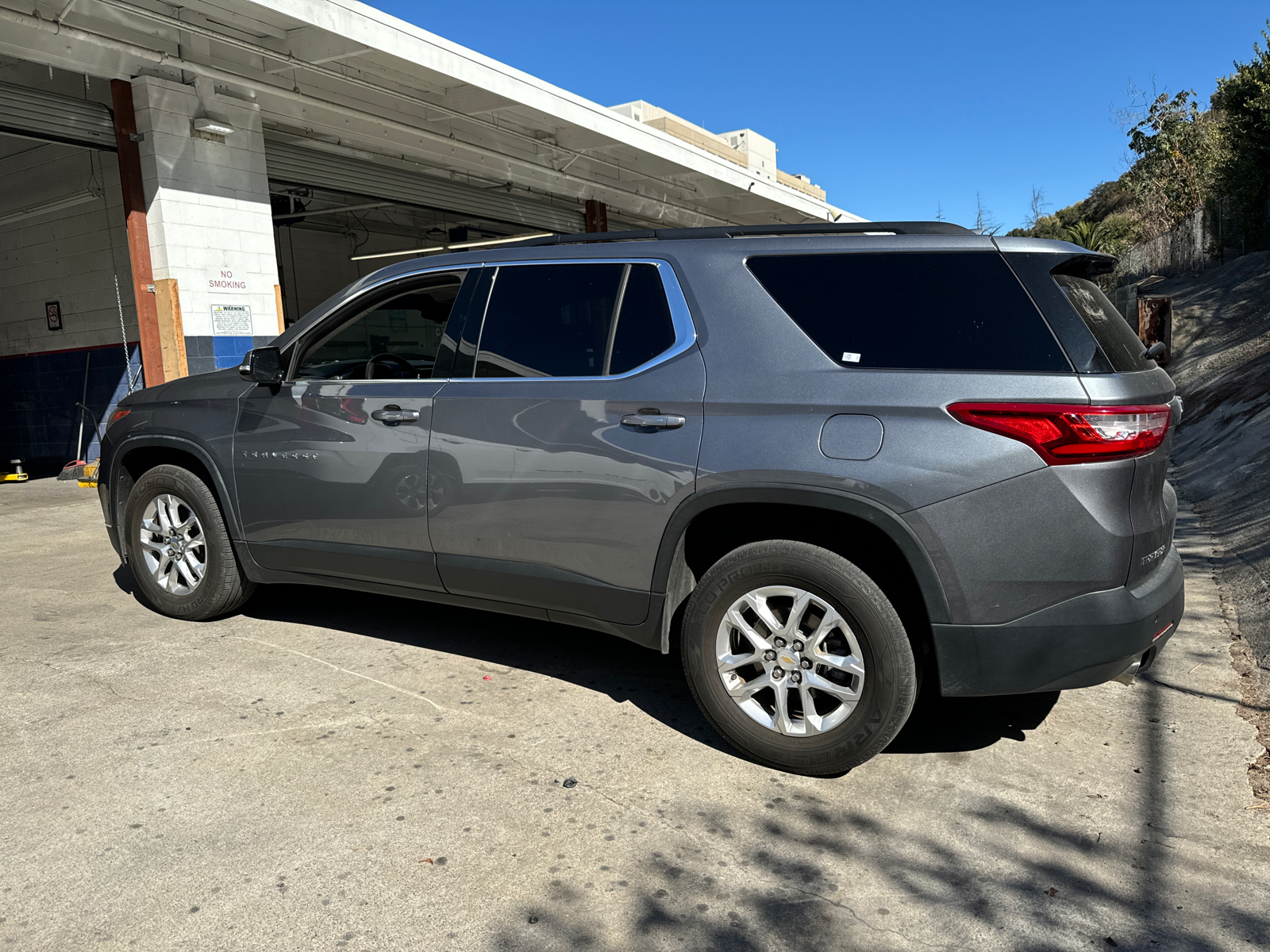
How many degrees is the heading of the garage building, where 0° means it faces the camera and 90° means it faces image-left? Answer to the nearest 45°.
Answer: approximately 315°

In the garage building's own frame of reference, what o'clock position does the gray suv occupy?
The gray suv is roughly at 1 o'clock from the garage building.

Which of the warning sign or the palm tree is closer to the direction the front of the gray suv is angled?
the warning sign

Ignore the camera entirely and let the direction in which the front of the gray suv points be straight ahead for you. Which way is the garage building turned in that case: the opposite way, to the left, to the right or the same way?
the opposite way

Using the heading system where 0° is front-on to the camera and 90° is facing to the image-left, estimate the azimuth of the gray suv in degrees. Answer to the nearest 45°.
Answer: approximately 135°

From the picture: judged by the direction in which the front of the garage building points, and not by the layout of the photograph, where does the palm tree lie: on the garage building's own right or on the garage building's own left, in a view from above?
on the garage building's own left

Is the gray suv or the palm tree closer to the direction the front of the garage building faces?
the gray suv

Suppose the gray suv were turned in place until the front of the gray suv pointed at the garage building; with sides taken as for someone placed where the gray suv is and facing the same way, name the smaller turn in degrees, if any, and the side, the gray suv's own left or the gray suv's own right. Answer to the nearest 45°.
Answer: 0° — it already faces it
